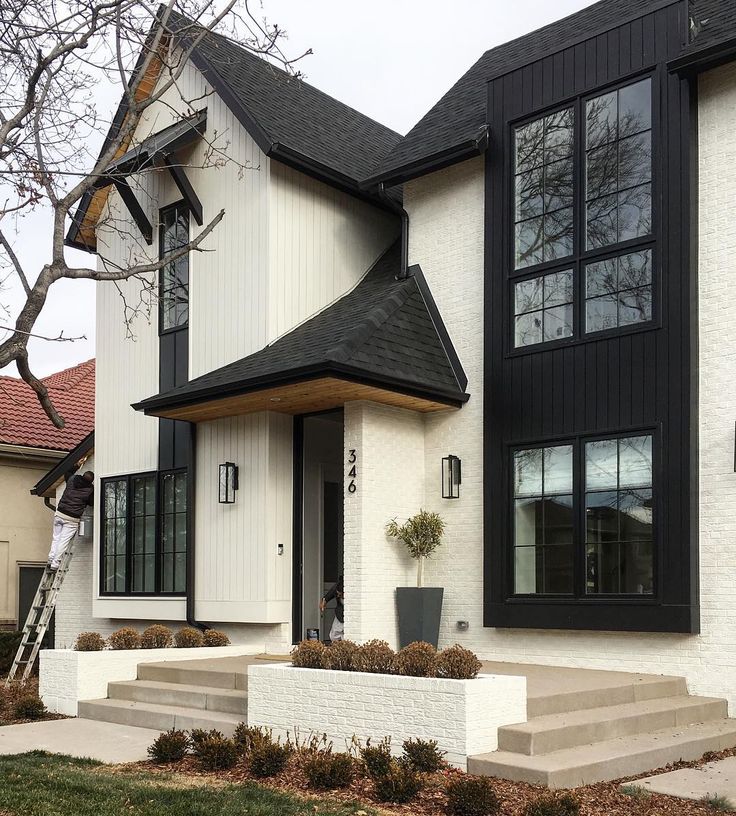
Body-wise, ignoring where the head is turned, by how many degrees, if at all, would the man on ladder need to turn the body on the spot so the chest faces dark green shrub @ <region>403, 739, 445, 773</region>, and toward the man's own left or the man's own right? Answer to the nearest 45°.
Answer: approximately 135° to the man's own right

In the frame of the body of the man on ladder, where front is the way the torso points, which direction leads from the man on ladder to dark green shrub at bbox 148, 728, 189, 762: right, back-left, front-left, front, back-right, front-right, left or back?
back-right

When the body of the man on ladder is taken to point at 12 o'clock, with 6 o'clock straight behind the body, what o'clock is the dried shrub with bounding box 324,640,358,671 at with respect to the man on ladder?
The dried shrub is roughly at 4 o'clock from the man on ladder.

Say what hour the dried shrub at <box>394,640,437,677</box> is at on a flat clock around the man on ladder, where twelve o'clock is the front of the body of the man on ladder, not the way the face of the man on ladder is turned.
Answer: The dried shrub is roughly at 4 o'clock from the man on ladder.

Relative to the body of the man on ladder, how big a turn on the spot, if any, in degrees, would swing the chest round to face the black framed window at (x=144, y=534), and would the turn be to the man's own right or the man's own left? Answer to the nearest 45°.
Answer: approximately 90° to the man's own right

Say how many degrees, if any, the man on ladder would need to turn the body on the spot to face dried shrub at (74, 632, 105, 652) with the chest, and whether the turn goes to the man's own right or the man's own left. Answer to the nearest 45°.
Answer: approximately 135° to the man's own right

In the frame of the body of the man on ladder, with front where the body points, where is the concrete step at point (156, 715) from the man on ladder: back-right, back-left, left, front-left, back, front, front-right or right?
back-right

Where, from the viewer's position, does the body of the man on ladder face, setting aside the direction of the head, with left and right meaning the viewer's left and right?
facing away from the viewer and to the right of the viewer

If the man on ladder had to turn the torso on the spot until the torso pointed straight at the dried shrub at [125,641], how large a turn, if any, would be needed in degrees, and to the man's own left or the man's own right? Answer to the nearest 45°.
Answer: approximately 135° to the man's own right

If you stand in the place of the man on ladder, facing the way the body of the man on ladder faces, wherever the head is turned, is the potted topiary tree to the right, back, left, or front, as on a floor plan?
right

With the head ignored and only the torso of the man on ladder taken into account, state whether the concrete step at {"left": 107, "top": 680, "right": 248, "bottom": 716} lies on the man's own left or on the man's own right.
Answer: on the man's own right

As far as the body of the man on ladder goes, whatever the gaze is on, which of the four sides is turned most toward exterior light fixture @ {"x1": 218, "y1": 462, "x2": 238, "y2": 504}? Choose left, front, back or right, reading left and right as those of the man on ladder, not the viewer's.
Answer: right
